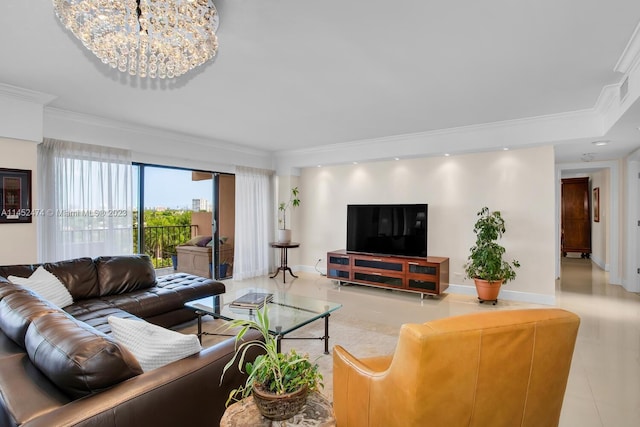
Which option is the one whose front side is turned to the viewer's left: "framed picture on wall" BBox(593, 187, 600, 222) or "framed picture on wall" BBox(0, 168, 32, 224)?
"framed picture on wall" BBox(593, 187, 600, 222)

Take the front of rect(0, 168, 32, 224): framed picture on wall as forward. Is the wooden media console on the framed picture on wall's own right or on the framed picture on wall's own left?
on the framed picture on wall's own left

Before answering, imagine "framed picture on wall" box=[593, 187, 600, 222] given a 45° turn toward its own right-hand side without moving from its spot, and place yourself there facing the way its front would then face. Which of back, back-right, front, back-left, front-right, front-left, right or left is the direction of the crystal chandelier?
back-left

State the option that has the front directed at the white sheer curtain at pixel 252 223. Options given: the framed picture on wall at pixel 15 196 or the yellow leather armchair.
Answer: the yellow leather armchair

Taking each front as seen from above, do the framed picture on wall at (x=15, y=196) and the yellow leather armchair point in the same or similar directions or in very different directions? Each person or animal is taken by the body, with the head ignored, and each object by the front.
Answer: very different directions

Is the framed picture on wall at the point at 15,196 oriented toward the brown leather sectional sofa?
yes

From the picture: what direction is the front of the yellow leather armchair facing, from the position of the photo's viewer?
facing away from the viewer and to the left of the viewer

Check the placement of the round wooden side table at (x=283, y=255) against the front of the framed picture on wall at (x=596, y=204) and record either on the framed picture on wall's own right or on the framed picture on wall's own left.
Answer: on the framed picture on wall's own left

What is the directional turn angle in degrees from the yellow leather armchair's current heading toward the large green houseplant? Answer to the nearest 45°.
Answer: approximately 45° to its right

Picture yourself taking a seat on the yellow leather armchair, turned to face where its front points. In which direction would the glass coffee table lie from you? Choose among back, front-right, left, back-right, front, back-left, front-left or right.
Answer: front

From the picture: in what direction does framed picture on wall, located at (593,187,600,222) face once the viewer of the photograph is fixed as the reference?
facing to the left of the viewer

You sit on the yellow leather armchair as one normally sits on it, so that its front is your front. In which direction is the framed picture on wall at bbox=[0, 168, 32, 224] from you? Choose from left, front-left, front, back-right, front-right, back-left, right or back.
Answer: front-left

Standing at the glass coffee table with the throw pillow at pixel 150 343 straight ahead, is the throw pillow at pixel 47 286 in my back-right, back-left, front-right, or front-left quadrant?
front-right
